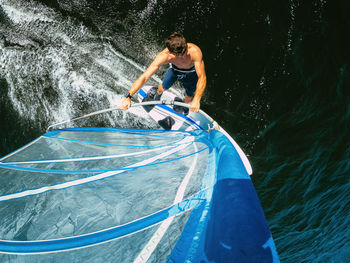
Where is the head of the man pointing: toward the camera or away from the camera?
toward the camera

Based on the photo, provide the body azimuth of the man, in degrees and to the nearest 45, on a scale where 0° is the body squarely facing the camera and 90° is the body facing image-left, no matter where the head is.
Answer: approximately 0°
